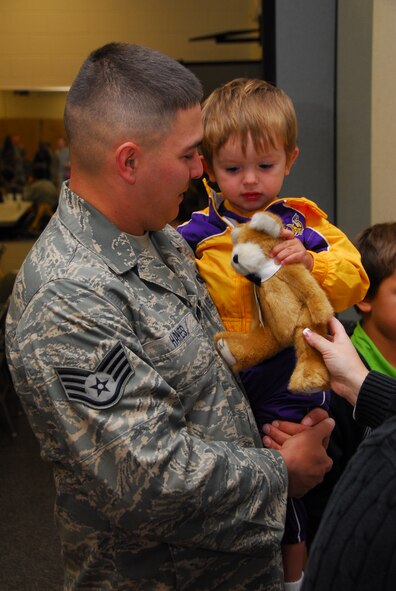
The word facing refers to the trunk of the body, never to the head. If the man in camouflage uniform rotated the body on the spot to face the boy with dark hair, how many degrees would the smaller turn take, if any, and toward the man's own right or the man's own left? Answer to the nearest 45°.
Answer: approximately 45° to the man's own left

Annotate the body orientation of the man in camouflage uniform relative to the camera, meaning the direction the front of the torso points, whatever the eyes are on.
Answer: to the viewer's right

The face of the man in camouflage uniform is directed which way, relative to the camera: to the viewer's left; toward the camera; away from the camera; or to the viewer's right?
to the viewer's right

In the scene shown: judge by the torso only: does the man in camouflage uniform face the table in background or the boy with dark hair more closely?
the boy with dark hair
